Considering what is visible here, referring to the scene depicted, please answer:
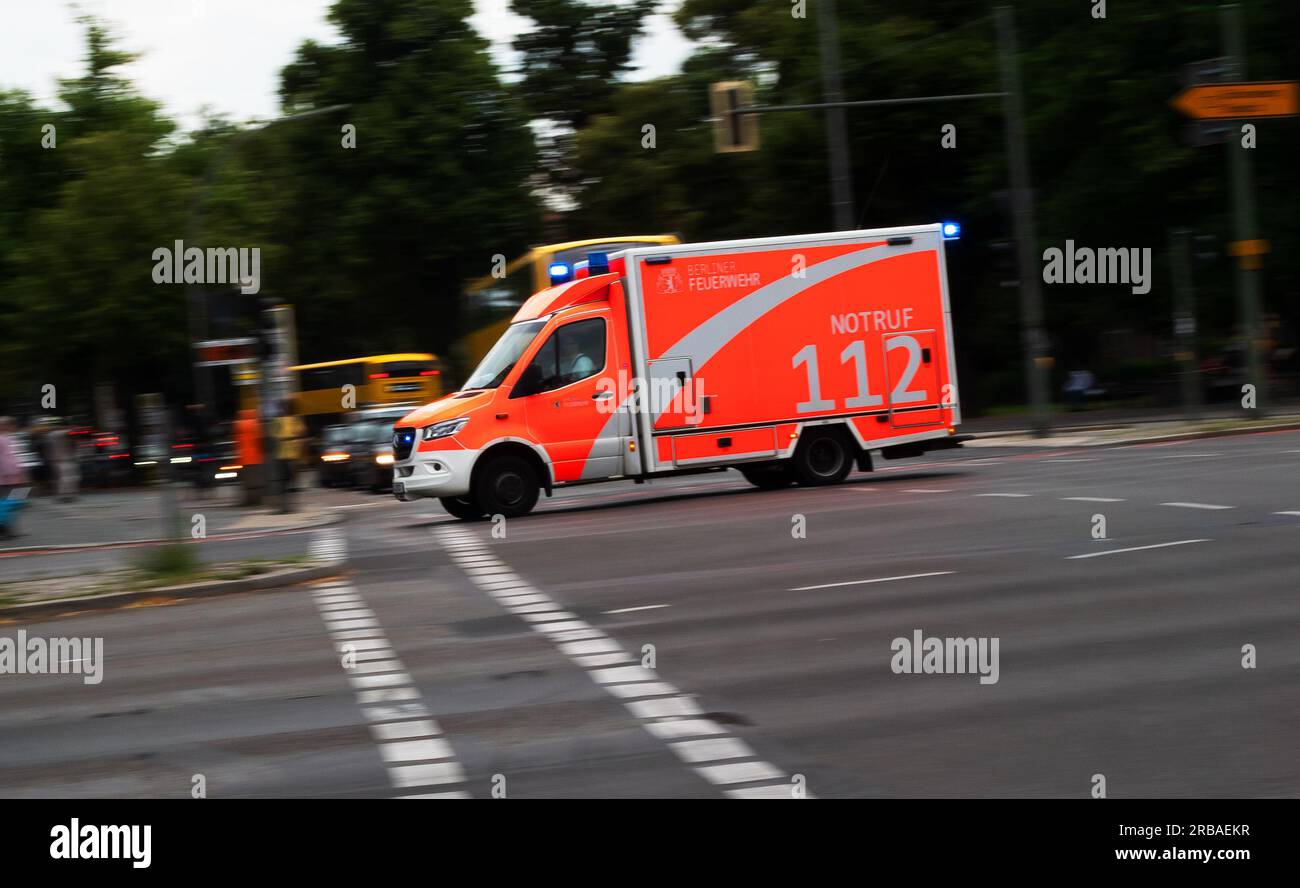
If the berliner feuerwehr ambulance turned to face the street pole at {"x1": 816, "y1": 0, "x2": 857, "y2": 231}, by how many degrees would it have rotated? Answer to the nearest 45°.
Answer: approximately 135° to its right

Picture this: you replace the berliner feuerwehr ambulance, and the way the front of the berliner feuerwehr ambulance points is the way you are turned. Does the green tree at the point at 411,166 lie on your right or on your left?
on your right

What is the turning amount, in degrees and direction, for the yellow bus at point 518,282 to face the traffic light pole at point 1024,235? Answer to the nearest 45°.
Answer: approximately 135° to its left

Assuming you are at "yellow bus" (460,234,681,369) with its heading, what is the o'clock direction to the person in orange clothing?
The person in orange clothing is roughly at 12 o'clock from the yellow bus.

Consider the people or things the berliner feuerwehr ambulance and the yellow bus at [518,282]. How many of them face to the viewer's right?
0

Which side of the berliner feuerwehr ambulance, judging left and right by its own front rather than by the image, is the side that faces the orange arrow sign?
back

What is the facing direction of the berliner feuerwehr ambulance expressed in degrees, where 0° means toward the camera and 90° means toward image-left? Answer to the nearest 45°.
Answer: approximately 45°

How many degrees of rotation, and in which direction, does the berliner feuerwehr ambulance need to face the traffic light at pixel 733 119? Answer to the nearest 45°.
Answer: approximately 135° to its right
